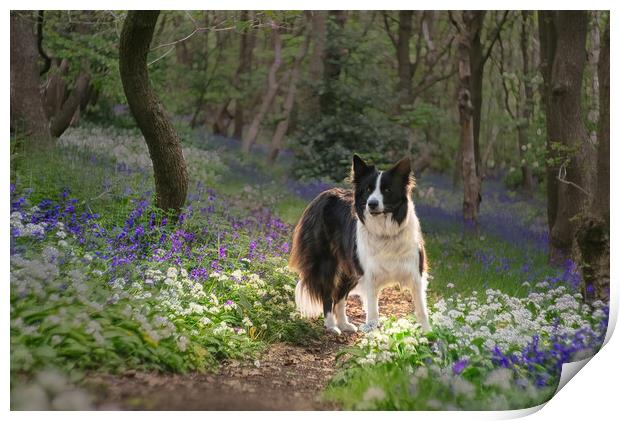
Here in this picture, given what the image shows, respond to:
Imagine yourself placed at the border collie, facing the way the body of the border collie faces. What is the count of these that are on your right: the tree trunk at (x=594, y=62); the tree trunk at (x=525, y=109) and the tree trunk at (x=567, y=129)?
0

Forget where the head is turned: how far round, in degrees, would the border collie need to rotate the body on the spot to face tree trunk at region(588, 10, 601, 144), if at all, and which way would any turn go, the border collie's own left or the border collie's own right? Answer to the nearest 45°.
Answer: approximately 90° to the border collie's own left

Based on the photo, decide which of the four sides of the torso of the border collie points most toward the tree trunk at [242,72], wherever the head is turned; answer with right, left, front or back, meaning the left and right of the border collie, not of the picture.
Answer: back

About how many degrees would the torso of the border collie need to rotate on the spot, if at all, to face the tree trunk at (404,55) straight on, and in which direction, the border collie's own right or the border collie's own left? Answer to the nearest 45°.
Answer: approximately 135° to the border collie's own left

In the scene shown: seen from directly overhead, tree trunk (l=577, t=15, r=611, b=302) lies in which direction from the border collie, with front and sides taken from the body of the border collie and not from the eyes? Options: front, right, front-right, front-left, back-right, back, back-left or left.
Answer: front-left

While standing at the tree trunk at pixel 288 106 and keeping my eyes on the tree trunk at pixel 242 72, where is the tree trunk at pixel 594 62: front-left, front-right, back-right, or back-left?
back-right

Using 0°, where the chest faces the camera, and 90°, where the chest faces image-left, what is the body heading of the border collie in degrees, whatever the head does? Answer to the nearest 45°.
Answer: approximately 315°

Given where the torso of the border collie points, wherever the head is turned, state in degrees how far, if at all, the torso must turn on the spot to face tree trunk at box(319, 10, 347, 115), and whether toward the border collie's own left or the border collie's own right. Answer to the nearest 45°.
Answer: approximately 135° to the border collie's own left

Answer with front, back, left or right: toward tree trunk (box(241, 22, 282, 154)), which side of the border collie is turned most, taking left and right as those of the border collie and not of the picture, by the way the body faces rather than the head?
back

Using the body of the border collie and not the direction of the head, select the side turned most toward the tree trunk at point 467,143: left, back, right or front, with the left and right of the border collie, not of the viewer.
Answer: left

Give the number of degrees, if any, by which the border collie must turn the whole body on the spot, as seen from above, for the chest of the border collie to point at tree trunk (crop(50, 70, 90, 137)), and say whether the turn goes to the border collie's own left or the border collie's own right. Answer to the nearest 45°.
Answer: approximately 180°

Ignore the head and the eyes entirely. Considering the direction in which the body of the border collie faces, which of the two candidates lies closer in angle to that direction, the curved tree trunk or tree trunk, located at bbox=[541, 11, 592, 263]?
the tree trunk

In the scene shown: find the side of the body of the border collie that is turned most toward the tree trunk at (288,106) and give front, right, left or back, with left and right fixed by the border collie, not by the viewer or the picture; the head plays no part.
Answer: back
